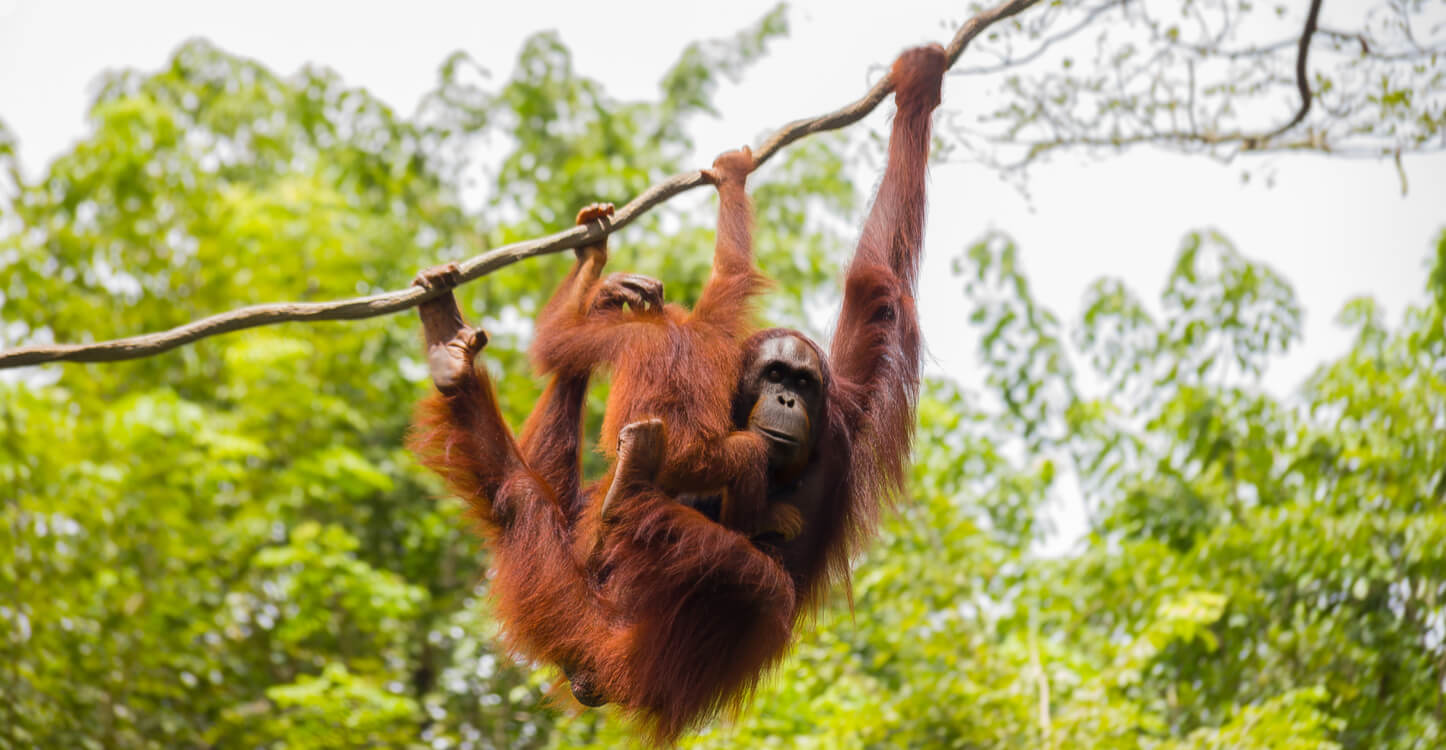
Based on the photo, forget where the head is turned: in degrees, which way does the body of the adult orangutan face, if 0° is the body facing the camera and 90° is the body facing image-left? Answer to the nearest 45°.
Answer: approximately 45°
